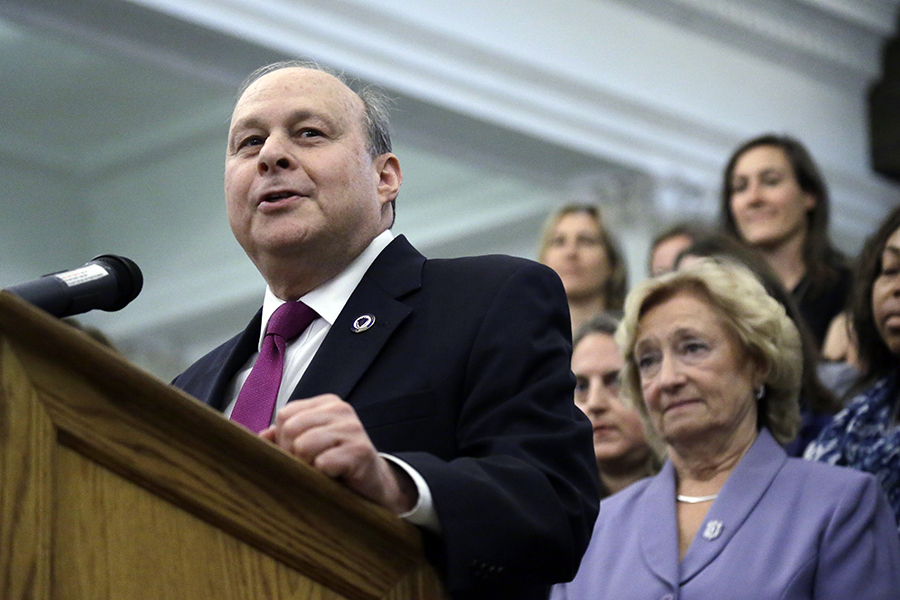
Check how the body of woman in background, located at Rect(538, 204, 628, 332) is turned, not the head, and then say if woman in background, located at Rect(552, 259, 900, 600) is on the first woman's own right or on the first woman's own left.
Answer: on the first woman's own left

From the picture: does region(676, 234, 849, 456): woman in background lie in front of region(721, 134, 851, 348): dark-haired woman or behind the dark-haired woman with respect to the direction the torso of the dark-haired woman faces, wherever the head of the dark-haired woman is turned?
in front

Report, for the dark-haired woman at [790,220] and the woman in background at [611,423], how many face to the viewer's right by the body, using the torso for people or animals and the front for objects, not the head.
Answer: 0

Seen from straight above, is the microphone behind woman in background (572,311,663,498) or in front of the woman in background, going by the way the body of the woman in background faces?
in front

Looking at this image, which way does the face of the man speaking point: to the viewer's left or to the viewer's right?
to the viewer's left

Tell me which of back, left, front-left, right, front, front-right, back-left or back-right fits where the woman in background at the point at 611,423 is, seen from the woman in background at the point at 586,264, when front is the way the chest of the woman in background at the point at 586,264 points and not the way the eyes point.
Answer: front-left

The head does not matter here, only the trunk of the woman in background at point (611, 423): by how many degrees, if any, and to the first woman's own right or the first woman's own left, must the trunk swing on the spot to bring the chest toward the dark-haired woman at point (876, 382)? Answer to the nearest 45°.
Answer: approximately 135° to the first woman's own left

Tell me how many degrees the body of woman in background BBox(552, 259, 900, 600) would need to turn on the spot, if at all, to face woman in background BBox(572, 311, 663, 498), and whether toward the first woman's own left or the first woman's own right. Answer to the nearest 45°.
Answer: approximately 90° to the first woman's own right

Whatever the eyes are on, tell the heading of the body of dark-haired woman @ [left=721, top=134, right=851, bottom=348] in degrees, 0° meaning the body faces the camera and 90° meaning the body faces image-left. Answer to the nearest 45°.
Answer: approximately 45°

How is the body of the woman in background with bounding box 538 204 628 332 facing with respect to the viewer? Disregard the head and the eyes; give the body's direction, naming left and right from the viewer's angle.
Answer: facing the viewer and to the left of the viewer

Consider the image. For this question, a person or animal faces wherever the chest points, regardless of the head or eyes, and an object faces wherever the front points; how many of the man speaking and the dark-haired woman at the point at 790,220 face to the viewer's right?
0

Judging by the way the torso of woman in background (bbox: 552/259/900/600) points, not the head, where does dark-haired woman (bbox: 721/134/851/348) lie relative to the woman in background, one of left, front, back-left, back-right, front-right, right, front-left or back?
back-right

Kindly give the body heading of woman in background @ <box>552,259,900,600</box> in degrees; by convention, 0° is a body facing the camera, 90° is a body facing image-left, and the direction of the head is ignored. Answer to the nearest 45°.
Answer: approximately 45°

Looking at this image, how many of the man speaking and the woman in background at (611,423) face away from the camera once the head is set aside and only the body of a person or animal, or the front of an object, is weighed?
0
